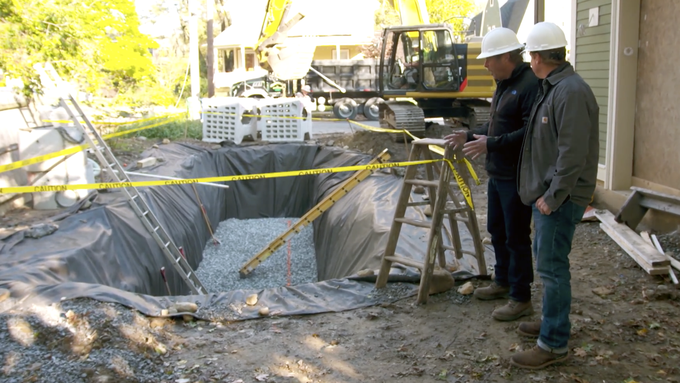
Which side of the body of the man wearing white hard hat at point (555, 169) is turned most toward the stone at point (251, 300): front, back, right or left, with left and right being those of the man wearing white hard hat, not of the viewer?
front

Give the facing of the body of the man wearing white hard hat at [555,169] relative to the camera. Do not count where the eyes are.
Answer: to the viewer's left

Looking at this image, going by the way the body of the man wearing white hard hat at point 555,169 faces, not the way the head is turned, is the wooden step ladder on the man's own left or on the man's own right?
on the man's own right

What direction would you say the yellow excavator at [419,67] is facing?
to the viewer's left

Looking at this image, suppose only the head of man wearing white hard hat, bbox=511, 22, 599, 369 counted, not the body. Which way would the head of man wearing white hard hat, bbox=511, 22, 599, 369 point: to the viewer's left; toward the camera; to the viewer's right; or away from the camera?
to the viewer's left

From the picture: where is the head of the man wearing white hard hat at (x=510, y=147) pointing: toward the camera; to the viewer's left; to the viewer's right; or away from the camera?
to the viewer's left

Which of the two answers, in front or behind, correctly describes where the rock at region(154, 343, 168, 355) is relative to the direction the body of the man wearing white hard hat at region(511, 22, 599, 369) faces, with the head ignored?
in front

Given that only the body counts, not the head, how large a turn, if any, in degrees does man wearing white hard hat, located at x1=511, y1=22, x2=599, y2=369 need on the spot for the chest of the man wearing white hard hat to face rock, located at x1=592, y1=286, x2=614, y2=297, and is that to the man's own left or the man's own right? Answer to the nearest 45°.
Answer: approximately 90° to the man's own right

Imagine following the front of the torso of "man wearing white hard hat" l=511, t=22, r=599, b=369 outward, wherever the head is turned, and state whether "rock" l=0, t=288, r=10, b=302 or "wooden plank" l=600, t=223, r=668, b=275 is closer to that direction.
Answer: the rock

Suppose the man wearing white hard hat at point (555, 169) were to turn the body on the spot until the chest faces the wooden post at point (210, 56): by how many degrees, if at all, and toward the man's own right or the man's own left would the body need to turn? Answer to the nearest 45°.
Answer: approximately 45° to the man's own right

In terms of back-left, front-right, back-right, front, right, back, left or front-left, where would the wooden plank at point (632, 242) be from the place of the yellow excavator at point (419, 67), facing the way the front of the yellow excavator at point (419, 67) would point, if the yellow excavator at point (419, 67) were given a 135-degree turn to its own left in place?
front-right

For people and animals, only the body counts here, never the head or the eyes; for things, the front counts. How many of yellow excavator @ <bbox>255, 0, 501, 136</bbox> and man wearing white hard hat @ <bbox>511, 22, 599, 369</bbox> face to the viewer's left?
2

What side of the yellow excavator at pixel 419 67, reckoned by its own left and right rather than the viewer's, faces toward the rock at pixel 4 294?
left

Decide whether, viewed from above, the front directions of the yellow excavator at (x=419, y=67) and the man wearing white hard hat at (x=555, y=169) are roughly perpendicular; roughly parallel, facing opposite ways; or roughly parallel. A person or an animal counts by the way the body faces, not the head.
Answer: roughly parallel

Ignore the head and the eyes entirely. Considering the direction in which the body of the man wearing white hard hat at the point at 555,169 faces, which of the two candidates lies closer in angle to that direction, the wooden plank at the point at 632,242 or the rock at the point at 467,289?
the rock
